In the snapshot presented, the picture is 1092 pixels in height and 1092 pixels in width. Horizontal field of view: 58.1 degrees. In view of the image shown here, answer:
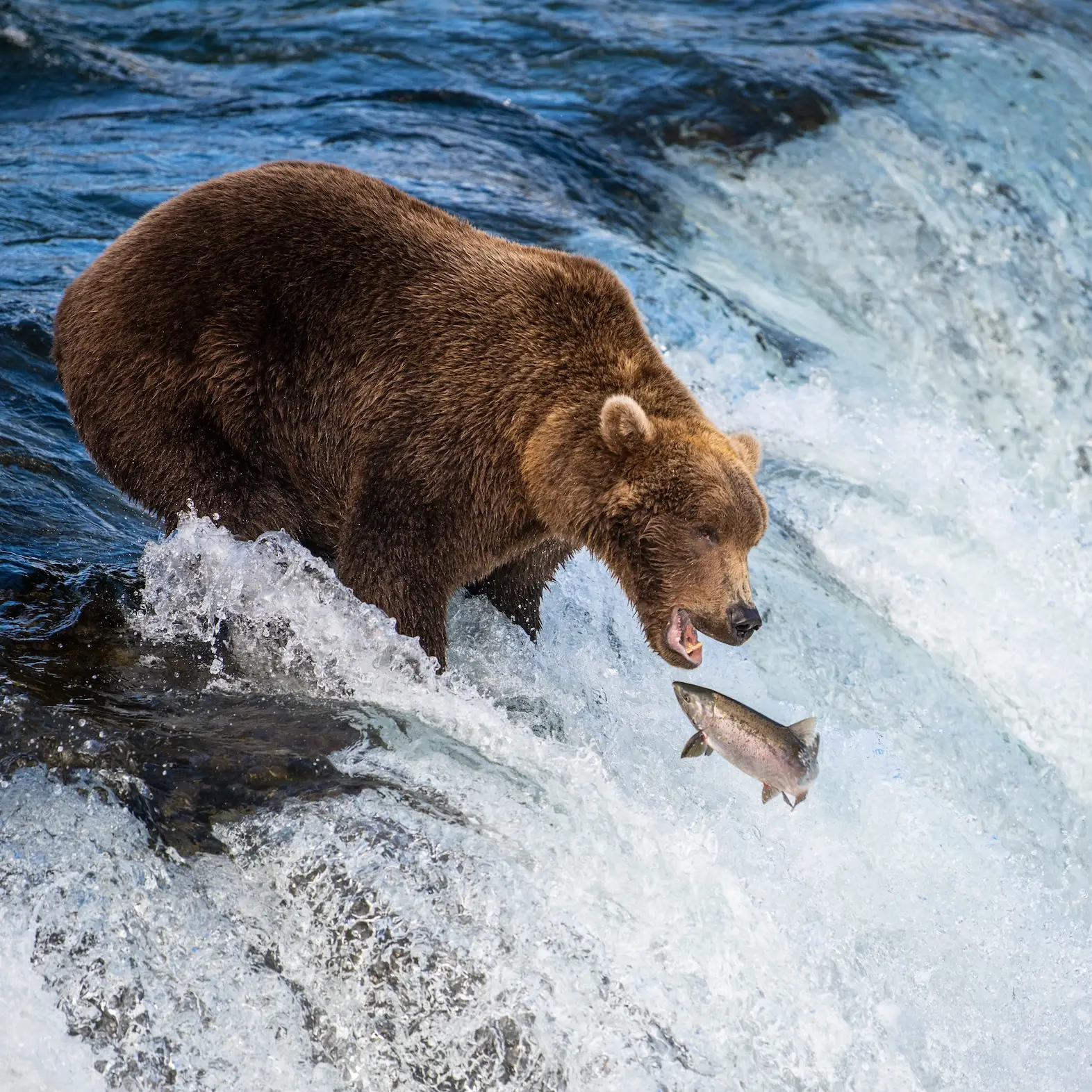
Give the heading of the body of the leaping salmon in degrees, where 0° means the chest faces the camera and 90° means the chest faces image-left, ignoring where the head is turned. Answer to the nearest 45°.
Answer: approximately 90°

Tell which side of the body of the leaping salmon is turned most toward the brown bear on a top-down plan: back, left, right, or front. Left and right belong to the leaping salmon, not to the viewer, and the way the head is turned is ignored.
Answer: front
